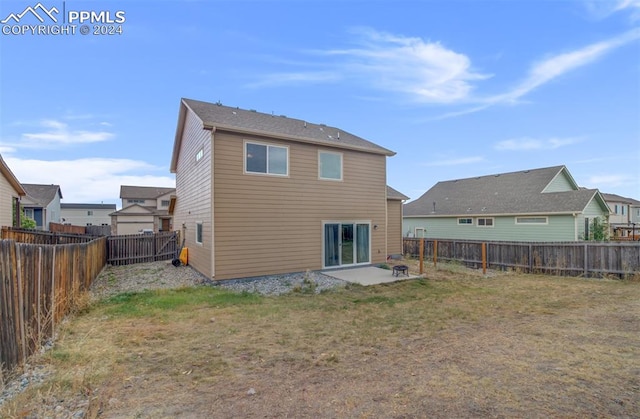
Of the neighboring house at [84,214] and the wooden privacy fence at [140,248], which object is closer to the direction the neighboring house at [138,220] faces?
the wooden privacy fence

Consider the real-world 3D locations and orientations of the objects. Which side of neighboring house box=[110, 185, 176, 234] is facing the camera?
front

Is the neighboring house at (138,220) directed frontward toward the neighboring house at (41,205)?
no

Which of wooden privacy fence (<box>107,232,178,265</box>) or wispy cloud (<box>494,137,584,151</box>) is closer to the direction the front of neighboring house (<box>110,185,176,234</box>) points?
the wooden privacy fence

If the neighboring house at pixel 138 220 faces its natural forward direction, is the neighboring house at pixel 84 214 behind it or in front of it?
behind

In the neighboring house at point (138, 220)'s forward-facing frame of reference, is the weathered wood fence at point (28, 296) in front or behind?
in front
